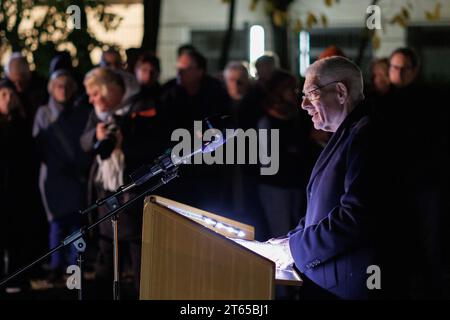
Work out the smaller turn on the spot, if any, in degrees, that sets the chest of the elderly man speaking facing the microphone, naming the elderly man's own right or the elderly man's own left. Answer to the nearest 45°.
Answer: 0° — they already face it

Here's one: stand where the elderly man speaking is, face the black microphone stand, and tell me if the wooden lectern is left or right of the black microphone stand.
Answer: left

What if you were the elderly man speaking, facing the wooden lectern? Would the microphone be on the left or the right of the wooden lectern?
right

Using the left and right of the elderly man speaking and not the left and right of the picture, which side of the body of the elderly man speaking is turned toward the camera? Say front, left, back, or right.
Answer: left

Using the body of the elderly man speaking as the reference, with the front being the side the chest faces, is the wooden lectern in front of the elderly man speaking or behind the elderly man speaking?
in front

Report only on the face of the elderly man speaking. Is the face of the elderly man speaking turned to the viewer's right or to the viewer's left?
to the viewer's left
